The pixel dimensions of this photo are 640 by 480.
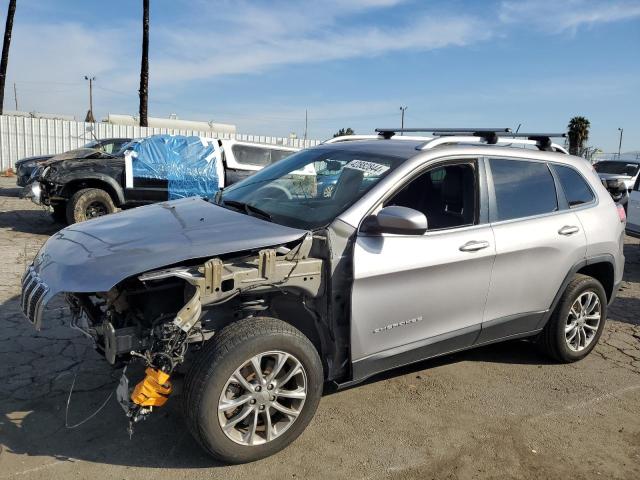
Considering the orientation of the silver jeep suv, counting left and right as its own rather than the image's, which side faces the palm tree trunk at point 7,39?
right

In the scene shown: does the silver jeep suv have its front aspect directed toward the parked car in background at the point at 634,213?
no

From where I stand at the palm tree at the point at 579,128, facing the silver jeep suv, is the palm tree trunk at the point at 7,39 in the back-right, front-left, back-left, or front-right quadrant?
front-right

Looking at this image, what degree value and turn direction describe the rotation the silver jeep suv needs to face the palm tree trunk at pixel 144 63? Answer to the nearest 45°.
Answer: approximately 135° to its right

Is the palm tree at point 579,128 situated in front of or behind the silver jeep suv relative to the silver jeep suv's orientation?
behind

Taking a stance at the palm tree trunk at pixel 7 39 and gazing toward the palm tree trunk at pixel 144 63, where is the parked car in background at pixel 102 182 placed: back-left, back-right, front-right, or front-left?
front-right

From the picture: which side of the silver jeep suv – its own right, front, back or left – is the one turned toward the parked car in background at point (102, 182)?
right

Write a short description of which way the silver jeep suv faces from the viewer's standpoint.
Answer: facing the viewer and to the left of the viewer
